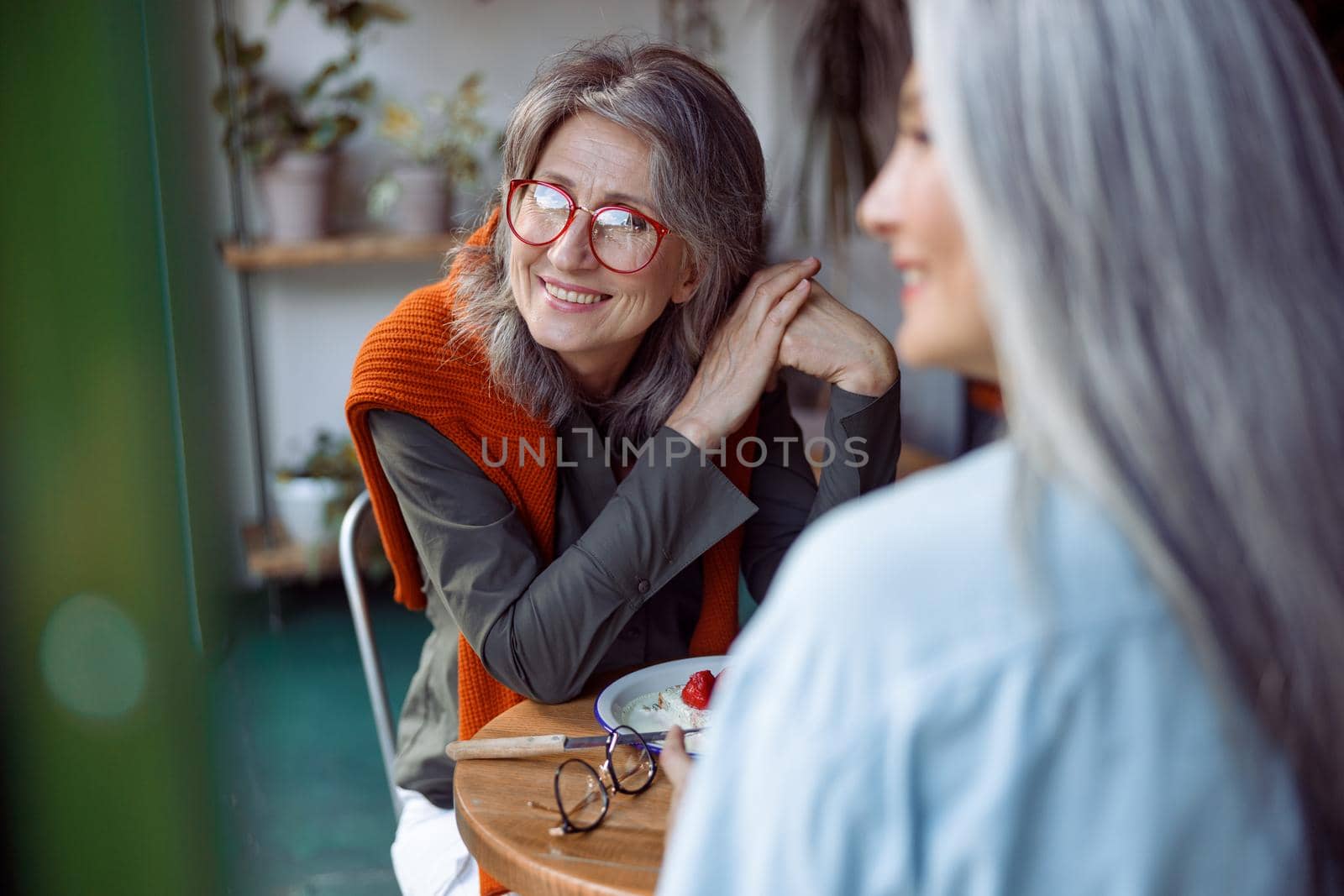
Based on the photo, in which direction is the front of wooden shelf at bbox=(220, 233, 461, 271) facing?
toward the camera

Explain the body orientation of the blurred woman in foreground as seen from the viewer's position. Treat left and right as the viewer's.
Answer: facing away from the viewer and to the left of the viewer

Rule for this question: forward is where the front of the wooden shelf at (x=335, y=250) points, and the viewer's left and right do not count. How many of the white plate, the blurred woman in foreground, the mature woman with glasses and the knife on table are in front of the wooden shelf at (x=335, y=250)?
4

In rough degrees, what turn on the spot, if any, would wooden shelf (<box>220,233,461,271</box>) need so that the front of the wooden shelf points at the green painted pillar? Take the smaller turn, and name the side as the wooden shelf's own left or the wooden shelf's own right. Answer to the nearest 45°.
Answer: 0° — it already faces it

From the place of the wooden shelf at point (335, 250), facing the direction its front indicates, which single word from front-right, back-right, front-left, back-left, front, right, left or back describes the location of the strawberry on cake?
front

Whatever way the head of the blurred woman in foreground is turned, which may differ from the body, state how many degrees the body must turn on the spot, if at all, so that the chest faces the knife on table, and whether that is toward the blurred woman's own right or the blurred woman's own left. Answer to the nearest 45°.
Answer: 0° — they already face it

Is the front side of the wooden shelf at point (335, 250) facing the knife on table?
yes

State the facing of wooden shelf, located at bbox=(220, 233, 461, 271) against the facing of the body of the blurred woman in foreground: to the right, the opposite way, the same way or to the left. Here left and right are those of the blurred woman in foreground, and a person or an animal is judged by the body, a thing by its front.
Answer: the opposite way

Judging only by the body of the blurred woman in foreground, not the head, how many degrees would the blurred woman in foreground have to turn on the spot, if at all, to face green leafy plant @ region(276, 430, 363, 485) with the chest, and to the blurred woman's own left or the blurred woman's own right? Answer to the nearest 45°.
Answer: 0° — they already face it

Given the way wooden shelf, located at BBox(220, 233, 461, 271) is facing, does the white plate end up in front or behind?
in front

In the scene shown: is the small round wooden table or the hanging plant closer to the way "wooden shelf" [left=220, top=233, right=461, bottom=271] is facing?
the small round wooden table

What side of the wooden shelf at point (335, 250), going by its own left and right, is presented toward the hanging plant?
left

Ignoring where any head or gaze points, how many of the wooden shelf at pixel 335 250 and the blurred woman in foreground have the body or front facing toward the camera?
1
